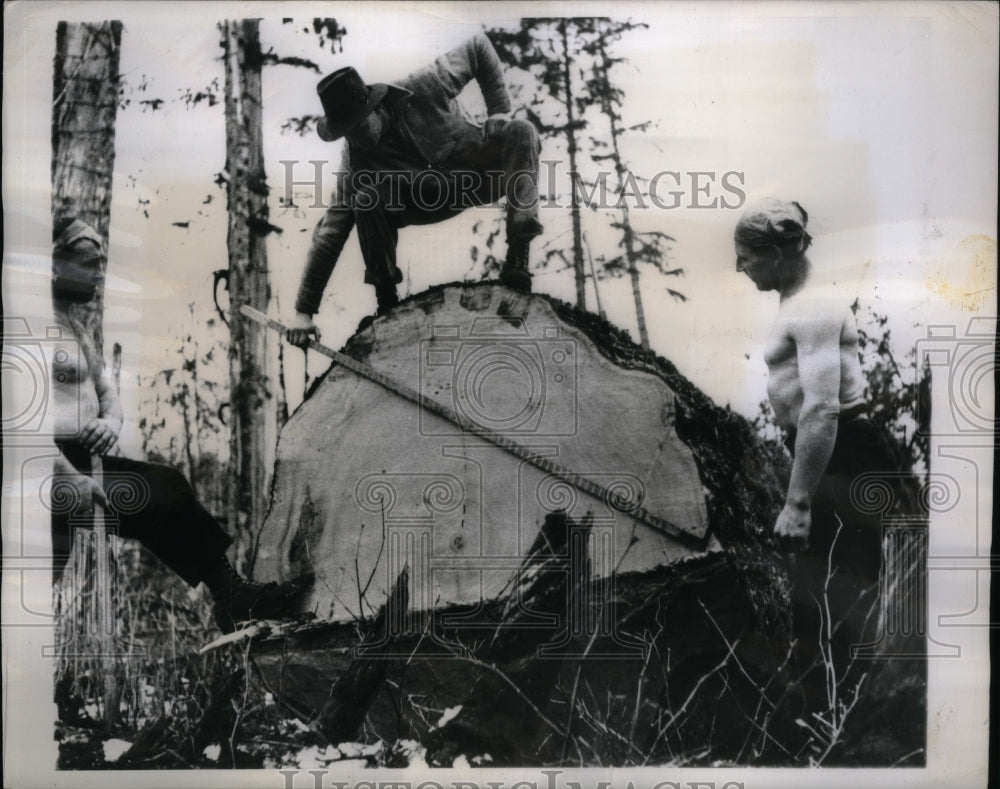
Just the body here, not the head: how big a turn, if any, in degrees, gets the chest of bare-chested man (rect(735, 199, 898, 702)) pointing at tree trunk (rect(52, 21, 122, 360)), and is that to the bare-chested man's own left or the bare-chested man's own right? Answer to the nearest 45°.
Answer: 0° — they already face it

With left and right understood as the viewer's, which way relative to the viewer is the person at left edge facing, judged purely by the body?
facing the viewer and to the right of the viewer

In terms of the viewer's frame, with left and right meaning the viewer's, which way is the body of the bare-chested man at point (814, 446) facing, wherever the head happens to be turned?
facing to the left of the viewer

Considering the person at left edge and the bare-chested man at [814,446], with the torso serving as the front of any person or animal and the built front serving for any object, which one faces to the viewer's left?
the bare-chested man

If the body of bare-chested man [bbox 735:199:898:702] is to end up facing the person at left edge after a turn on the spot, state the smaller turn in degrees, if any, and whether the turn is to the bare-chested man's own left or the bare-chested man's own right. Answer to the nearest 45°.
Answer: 0° — they already face them

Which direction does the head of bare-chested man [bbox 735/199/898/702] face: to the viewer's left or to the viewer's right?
to the viewer's left

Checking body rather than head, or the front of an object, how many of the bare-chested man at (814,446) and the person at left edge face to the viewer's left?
1

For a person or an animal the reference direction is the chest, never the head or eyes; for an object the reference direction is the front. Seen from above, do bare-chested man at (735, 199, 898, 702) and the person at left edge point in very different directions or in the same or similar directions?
very different directions
